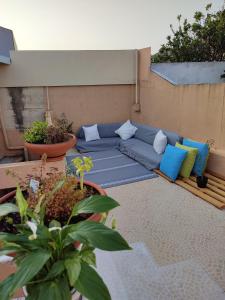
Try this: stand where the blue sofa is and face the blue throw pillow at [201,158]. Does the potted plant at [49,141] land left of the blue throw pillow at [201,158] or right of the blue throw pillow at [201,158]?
right

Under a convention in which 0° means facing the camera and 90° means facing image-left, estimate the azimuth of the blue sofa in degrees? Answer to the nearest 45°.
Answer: approximately 45°

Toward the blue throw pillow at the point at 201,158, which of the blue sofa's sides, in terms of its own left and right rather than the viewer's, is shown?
left

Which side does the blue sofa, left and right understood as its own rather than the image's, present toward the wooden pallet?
left
